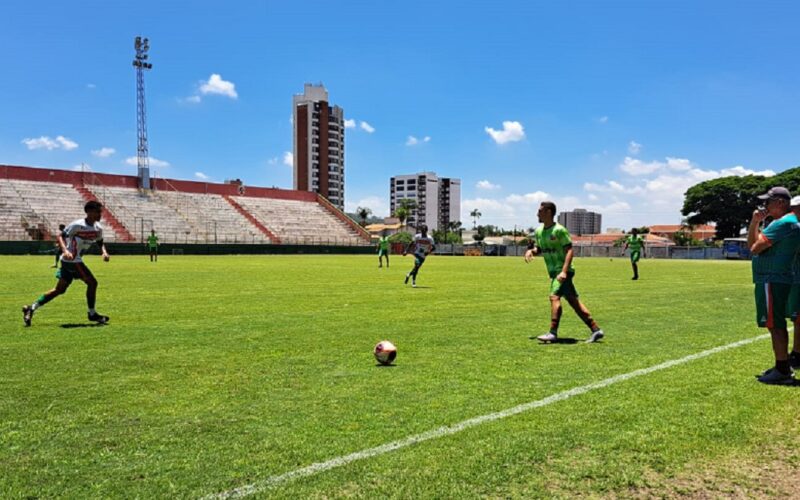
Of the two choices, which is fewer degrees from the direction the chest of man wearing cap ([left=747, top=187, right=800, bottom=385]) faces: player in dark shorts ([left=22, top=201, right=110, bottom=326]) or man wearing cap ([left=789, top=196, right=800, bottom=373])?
the player in dark shorts

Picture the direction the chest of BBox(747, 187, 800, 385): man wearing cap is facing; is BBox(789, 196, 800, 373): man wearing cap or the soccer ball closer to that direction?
the soccer ball

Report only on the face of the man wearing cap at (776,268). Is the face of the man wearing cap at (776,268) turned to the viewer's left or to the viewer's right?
to the viewer's left

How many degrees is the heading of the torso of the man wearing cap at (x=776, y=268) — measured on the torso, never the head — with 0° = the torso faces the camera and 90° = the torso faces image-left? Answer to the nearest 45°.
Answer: approximately 90°

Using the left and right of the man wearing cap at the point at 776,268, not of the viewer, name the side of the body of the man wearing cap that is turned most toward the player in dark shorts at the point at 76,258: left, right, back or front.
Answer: front
